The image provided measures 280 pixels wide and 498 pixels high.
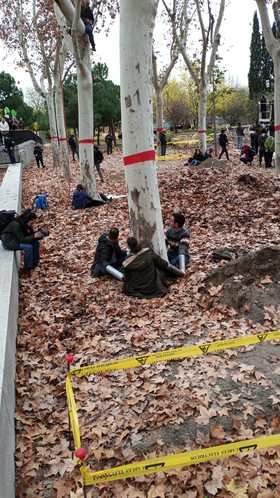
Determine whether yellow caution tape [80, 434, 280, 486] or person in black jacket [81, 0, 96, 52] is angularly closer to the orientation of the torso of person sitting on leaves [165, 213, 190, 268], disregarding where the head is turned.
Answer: the yellow caution tape

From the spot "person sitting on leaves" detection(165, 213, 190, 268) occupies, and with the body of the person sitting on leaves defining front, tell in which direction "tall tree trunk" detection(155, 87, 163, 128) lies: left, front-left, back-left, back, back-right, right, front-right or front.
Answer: back-right

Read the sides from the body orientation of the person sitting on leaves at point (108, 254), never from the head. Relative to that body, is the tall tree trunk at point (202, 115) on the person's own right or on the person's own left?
on the person's own left

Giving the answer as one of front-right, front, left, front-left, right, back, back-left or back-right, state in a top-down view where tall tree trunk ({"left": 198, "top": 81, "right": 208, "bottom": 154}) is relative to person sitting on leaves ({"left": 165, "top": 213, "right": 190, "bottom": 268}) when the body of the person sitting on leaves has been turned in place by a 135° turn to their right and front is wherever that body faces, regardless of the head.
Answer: front

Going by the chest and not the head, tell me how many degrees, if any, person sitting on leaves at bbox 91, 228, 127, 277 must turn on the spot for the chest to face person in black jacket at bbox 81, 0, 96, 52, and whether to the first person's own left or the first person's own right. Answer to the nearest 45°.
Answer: approximately 90° to the first person's own left

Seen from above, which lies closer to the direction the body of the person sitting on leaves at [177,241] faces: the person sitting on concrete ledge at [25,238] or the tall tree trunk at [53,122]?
the person sitting on concrete ledge

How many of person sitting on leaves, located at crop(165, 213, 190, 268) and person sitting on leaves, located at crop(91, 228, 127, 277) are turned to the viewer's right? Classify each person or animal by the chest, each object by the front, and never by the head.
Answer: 1

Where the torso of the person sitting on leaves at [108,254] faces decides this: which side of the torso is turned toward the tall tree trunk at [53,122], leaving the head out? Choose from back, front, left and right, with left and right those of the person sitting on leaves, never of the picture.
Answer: left

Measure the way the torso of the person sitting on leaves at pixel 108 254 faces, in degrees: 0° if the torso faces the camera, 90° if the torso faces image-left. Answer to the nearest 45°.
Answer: approximately 270°

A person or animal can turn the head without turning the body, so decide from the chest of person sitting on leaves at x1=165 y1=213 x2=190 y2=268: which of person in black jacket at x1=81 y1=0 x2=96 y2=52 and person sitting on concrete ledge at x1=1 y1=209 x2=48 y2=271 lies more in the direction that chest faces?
the person sitting on concrete ledge

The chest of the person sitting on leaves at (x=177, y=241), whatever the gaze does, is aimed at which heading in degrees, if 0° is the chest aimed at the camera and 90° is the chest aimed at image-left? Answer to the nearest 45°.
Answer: approximately 45°
